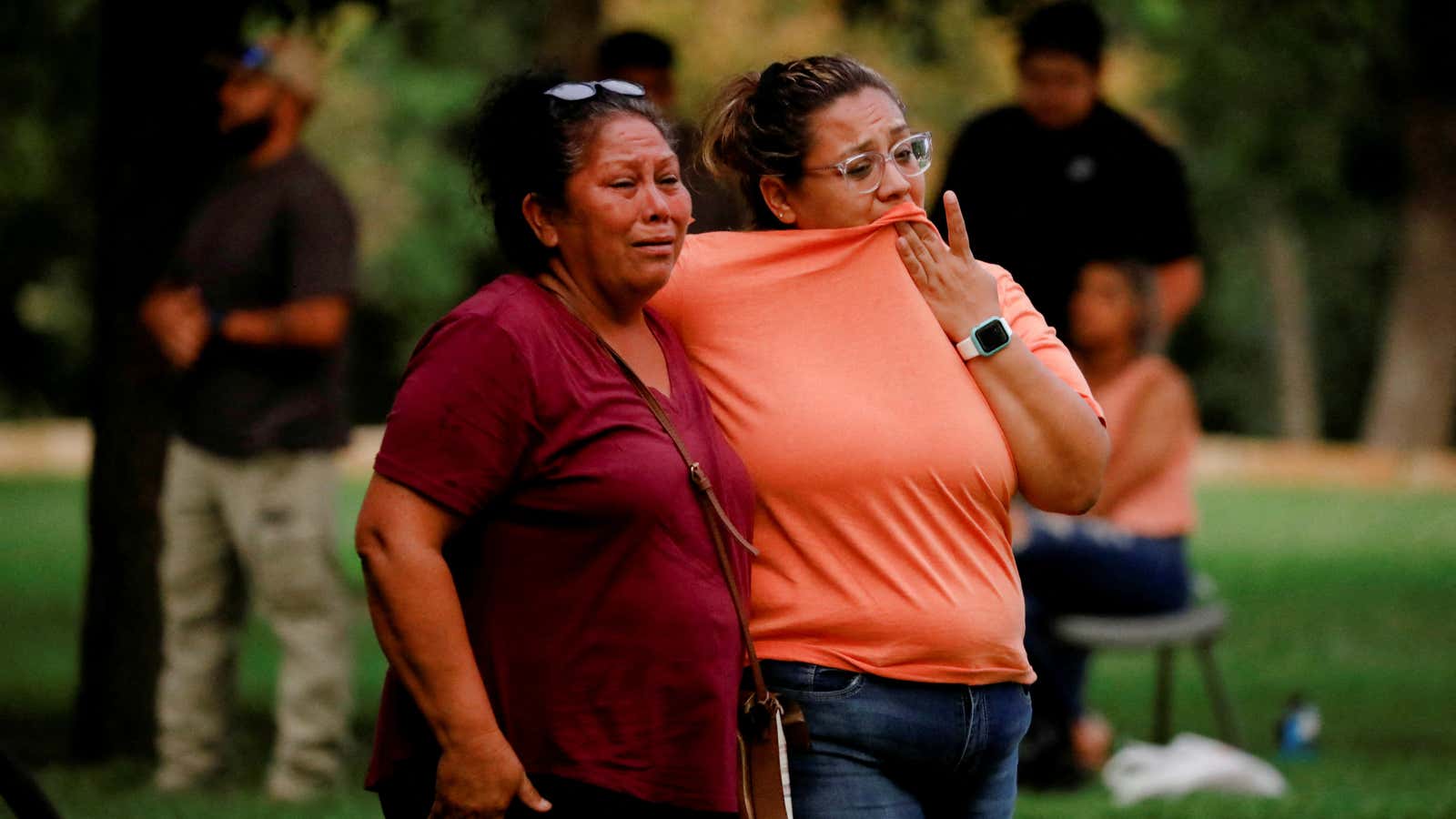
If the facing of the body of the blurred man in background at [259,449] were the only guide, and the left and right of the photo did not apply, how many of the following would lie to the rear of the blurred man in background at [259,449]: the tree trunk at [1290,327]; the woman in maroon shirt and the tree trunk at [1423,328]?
2

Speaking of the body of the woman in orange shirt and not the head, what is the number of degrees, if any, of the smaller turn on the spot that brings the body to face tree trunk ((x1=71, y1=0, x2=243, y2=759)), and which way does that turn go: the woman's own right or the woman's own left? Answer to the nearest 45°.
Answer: approximately 180°

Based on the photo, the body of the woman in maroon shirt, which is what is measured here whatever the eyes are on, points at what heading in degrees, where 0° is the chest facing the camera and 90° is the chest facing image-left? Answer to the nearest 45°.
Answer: approximately 315°
